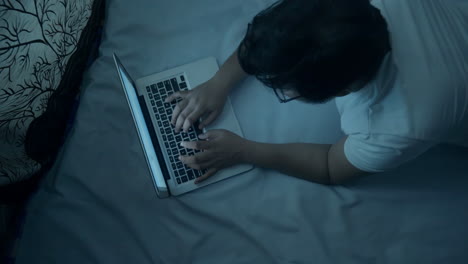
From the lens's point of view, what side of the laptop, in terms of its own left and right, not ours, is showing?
right
